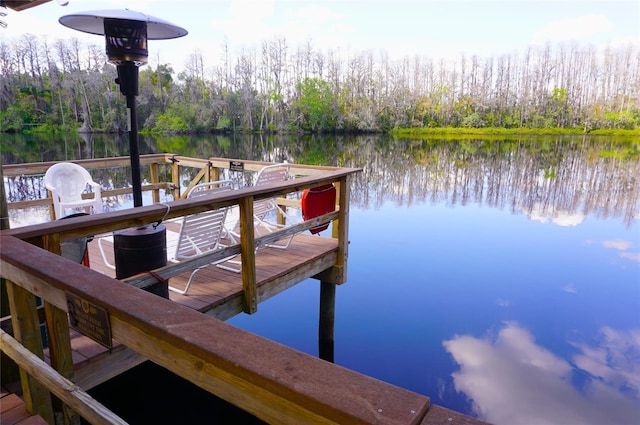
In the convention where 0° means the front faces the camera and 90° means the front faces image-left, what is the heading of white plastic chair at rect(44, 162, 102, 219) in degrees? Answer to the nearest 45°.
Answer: approximately 315°

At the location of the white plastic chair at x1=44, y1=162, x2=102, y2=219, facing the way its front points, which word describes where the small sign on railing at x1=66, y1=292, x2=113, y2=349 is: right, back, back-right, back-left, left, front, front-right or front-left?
front-right

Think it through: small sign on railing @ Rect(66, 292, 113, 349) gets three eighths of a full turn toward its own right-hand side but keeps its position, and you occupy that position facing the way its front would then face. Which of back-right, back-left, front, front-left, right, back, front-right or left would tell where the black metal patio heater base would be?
front

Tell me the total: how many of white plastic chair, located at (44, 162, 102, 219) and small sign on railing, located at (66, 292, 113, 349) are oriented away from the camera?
0

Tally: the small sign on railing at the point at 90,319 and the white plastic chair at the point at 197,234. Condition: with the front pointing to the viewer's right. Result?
0

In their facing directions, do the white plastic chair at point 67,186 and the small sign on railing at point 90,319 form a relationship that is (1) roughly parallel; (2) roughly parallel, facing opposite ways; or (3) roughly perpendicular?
roughly perpendicular

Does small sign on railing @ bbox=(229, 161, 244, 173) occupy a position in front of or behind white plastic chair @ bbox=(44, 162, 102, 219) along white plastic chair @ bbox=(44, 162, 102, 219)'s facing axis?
in front

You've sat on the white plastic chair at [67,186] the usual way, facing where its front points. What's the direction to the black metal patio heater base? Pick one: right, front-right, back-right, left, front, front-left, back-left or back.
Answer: front-right

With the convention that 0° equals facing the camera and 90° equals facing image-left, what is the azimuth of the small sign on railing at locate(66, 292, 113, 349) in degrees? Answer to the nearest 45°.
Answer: approximately 45°
